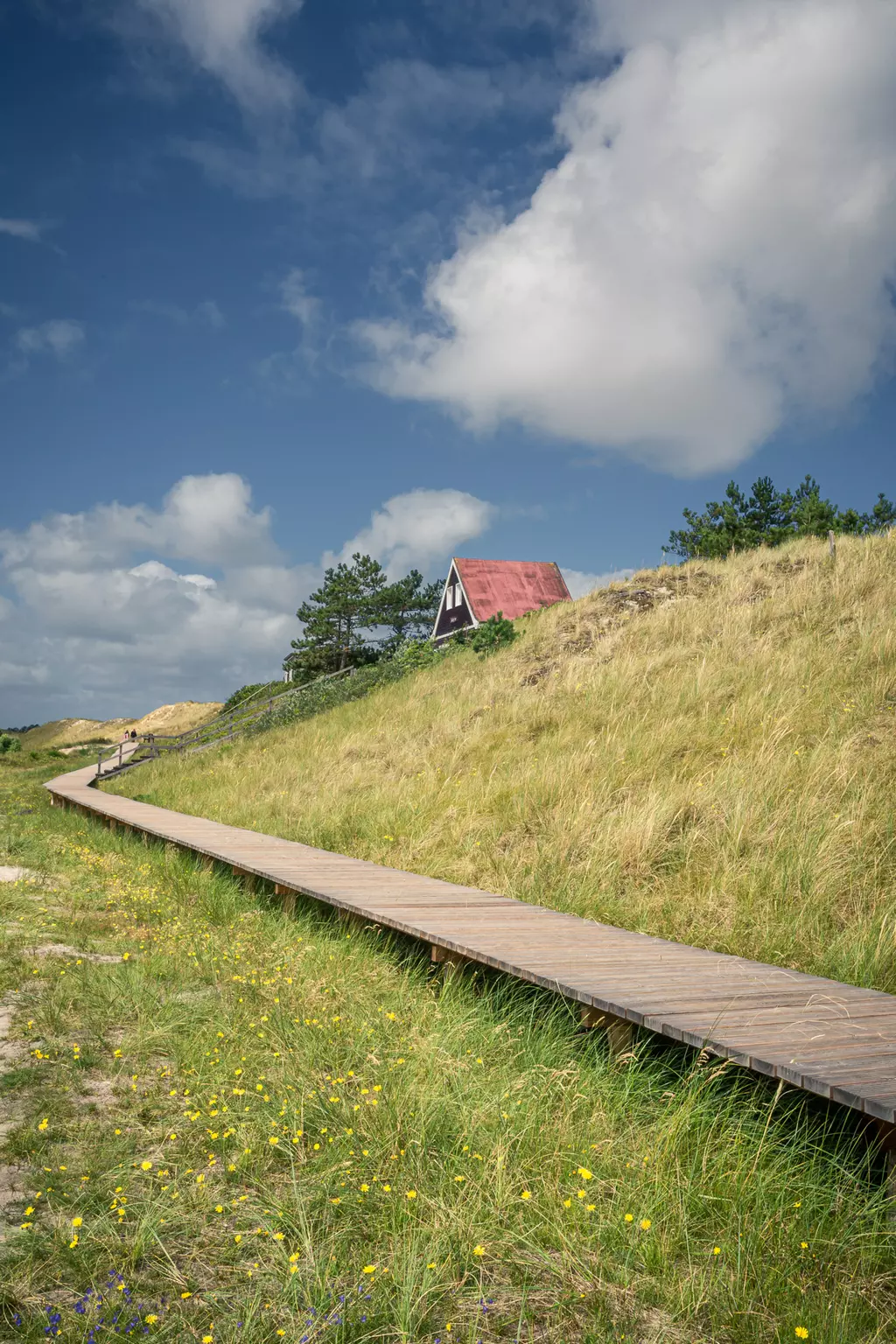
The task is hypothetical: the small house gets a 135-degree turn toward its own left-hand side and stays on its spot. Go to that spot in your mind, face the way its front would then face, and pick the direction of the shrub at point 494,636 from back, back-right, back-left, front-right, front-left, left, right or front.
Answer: right

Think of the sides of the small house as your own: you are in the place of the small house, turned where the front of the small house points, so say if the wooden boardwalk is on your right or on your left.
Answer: on your left

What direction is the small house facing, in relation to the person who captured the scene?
facing the viewer and to the left of the viewer
